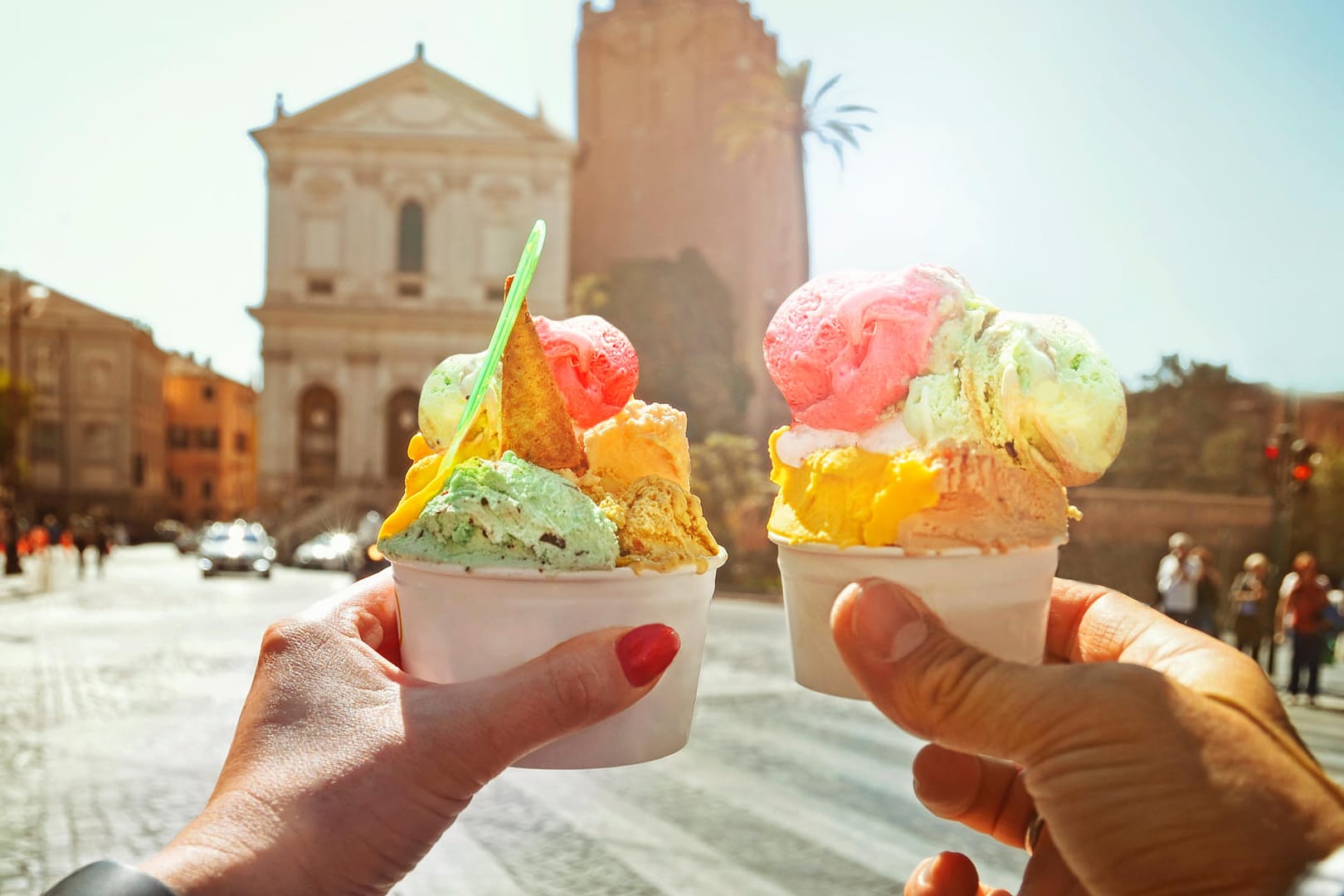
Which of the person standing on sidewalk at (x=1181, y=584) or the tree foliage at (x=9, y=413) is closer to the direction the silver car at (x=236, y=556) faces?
the person standing on sidewalk

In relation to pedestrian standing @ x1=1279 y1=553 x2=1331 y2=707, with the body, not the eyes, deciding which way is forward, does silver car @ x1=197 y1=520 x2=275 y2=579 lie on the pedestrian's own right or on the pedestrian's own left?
on the pedestrian's own right

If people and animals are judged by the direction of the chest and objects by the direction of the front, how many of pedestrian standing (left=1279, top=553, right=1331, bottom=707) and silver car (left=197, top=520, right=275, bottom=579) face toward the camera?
2

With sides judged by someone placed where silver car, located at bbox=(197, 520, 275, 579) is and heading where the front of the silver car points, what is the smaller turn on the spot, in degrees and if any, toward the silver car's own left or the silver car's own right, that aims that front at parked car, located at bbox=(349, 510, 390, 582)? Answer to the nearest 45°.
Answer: approximately 45° to the silver car's own left

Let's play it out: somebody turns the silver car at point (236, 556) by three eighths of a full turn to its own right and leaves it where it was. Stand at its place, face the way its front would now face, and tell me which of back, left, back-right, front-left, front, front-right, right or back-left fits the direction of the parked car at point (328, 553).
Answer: right

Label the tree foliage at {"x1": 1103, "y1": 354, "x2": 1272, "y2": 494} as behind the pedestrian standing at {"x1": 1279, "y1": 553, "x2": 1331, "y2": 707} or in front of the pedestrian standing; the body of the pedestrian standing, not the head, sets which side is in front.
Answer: behind

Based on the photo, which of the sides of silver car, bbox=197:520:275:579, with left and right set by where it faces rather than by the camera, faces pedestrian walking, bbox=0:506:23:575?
right

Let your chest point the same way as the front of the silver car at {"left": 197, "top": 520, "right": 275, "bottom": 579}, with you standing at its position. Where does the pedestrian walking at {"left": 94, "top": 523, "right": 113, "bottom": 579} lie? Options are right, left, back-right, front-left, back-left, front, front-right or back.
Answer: back-right

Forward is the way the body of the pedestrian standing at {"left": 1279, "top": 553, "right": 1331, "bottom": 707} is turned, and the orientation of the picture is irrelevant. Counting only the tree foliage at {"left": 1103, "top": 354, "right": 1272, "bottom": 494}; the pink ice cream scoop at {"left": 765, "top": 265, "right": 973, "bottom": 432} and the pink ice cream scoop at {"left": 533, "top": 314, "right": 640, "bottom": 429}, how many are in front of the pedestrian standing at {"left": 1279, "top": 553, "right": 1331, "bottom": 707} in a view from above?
2

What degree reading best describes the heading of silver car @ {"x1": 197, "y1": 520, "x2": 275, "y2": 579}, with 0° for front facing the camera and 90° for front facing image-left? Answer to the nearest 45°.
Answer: approximately 0°

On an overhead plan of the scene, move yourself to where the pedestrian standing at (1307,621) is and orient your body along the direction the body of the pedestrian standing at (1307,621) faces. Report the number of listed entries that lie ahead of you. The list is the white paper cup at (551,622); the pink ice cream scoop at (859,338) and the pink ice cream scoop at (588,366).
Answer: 3

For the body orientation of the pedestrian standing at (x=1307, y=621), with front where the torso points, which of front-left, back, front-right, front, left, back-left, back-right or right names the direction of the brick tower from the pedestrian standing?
back-right
